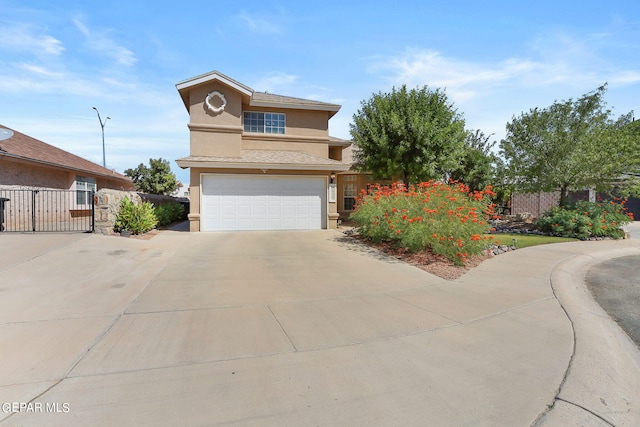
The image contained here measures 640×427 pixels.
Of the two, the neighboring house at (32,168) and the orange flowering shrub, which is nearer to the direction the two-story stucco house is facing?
the orange flowering shrub

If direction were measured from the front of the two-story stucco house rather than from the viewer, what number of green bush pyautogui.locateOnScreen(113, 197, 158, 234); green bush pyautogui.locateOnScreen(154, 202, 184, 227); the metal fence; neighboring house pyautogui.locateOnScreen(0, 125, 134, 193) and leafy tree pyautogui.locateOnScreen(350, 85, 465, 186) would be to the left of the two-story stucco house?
1

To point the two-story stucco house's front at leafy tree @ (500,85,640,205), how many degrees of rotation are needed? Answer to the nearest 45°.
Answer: approximately 90° to its left

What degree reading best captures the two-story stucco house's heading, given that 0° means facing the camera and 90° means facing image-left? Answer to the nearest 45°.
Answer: approximately 0°

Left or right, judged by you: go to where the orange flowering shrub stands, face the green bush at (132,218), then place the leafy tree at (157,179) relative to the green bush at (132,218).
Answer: right

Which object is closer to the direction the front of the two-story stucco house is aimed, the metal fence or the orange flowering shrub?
the orange flowering shrub

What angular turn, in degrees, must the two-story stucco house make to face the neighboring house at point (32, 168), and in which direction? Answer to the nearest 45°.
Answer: approximately 90° to its right

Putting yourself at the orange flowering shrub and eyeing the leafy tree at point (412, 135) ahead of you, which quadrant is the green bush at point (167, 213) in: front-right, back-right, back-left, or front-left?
front-left

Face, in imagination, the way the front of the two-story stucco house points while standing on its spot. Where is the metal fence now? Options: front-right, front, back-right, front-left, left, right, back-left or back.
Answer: right

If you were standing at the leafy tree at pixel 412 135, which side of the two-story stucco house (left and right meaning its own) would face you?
left

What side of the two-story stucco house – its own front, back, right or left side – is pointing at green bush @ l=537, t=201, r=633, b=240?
left

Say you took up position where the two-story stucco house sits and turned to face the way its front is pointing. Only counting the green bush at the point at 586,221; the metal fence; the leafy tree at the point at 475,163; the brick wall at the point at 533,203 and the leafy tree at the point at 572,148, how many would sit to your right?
1

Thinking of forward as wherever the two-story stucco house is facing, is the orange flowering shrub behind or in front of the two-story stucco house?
in front
